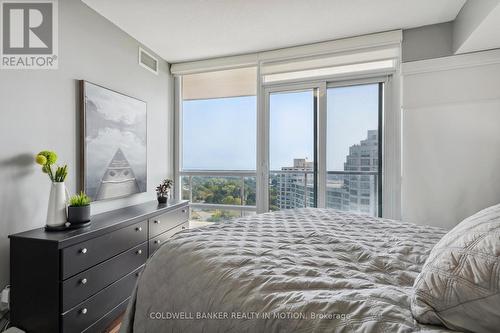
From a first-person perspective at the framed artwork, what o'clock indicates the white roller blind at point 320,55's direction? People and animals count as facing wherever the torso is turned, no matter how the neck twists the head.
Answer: The white roller blind is roughly at 11 o'clock from the framed artwork.

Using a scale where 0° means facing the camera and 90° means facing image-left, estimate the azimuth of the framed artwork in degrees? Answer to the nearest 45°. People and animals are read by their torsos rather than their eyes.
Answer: approximately 315°

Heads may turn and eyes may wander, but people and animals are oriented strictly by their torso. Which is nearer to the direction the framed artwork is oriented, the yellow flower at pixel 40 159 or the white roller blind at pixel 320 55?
the white roller blind

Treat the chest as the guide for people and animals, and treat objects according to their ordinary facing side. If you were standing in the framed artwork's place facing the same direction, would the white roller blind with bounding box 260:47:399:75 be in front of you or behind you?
in front

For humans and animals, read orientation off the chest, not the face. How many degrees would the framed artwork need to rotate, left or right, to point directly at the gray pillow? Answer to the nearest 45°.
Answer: approximately 45° to its right

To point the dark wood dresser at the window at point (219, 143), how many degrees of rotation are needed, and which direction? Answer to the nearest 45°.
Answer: approximately 90° to its left

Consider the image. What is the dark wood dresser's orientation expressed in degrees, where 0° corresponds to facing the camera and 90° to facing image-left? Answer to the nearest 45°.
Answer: approximately 315°

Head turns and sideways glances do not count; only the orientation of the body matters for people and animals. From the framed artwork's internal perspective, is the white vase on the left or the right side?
on its right

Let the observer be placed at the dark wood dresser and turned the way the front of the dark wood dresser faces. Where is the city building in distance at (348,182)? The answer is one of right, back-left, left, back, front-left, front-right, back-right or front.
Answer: front-left

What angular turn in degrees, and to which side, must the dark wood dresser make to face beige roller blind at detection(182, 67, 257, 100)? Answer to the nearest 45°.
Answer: approximately 90° to its left

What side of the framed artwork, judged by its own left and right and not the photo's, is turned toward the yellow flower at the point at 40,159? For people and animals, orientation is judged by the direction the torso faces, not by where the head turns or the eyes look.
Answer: right
